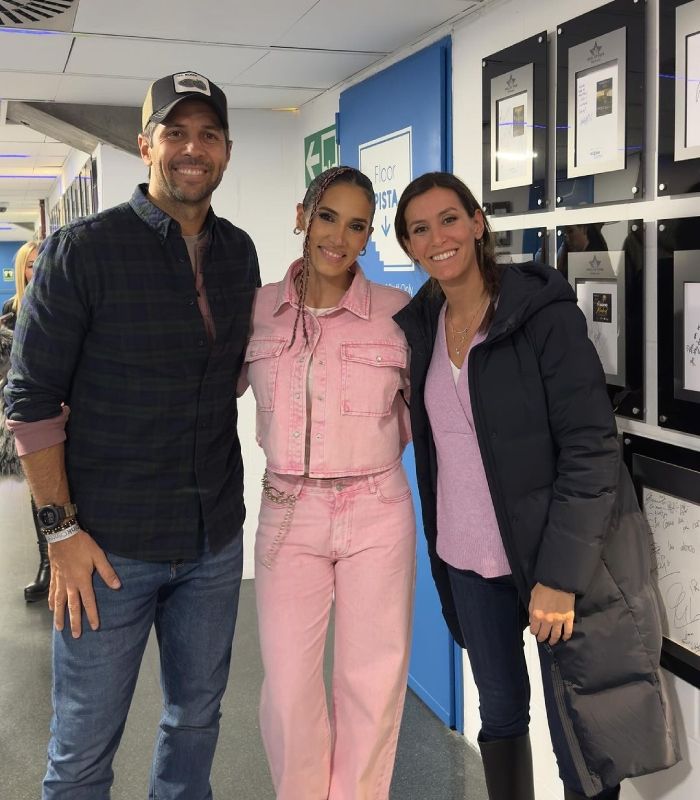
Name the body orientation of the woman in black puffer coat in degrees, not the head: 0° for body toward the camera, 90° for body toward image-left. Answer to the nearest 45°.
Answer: approximately 45°

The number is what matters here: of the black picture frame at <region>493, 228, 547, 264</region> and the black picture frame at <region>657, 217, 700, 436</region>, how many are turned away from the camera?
0

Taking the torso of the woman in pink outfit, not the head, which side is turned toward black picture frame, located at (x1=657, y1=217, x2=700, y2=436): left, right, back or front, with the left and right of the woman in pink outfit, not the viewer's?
left

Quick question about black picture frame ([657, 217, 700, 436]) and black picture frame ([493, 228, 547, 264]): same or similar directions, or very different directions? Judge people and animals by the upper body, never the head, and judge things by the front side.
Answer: same or similar directions

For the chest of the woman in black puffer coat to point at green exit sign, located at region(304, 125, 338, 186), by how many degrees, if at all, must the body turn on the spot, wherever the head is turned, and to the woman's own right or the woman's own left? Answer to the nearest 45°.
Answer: approximately 90° to the woman's own right

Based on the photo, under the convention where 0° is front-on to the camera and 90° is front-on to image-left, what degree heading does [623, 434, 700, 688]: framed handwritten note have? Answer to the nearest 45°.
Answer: approximately 45°

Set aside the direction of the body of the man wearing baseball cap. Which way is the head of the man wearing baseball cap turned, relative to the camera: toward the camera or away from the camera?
toward the camera

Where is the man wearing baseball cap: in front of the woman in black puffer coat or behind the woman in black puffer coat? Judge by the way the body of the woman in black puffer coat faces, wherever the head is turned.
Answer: in front

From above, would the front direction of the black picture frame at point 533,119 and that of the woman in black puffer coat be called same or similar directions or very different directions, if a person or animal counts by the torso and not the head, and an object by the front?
same or similar directions

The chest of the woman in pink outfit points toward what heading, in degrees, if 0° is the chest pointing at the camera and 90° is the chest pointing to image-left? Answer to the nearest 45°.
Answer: approximately 0°

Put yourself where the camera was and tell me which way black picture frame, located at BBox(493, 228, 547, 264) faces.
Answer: facing the viewer and to the left of the viewer

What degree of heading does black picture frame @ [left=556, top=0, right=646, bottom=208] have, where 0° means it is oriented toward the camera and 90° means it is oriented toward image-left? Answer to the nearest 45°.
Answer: approximately 45°
